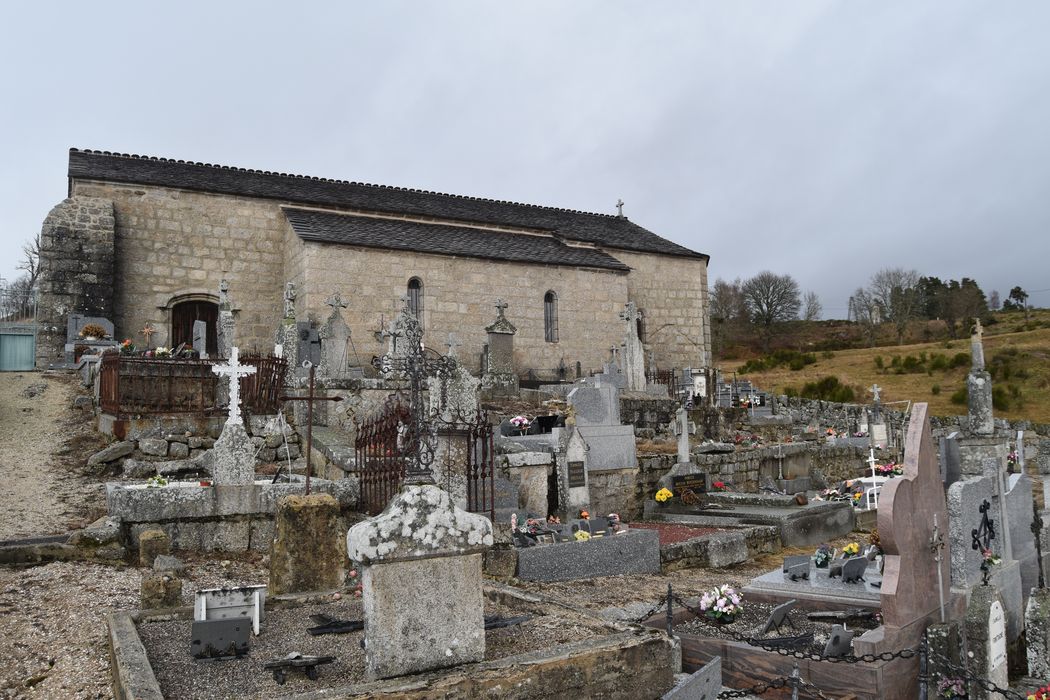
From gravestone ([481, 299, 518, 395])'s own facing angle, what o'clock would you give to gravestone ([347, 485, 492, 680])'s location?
gravestone ([347, 485, 492, 680]) is roughly at 12 o'clock from gravestone ([481, 299, 518, 395]).

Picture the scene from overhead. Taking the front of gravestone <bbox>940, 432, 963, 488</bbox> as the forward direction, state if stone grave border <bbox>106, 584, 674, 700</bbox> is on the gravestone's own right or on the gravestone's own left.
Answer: on the gravestone's own right

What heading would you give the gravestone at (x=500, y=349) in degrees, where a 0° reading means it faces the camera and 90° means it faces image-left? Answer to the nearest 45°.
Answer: approximately 0°

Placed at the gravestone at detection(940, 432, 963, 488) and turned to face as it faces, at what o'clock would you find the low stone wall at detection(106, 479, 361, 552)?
The low stone wall is roughly at 4 o'clock from the gravestone.

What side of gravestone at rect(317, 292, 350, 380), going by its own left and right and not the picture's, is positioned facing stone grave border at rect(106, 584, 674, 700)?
front

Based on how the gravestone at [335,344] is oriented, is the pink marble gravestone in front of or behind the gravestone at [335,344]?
in front
